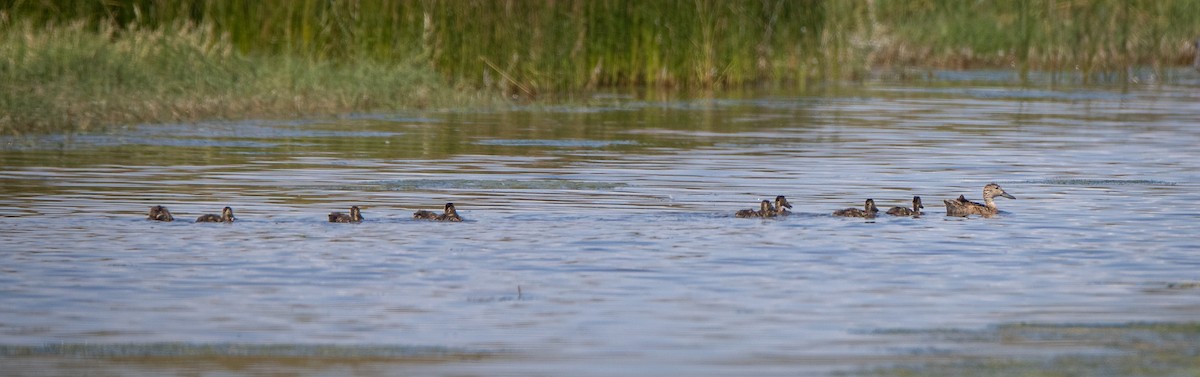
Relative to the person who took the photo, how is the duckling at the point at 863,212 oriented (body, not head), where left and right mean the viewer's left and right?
facing to the right of the viewer

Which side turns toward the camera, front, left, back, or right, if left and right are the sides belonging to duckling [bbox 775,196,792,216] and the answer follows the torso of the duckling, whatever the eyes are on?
right

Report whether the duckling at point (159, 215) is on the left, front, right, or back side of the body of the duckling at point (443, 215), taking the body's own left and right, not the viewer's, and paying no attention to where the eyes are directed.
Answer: back

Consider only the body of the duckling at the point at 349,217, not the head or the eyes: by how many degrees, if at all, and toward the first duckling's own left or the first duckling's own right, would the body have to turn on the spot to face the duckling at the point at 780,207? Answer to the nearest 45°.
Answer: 0° — it already faces it

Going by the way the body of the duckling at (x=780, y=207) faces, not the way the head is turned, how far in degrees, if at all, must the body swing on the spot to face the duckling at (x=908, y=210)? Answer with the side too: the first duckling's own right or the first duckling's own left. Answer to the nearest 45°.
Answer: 0° — it already faces it

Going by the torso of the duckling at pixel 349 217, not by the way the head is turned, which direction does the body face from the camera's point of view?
to the viewer's right

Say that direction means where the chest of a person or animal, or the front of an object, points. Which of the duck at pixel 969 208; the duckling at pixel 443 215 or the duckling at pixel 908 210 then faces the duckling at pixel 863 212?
the duckling at pixel 443 215

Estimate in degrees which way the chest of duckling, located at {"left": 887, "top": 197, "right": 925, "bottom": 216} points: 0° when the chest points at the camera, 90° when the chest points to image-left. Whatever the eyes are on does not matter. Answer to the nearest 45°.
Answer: approximately 270°

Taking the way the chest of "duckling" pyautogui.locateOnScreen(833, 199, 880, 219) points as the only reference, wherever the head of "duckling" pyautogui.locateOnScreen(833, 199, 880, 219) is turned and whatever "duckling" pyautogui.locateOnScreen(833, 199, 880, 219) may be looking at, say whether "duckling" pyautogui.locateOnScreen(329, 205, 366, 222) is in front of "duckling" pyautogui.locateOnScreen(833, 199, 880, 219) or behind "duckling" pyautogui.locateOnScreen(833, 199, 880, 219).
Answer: behind

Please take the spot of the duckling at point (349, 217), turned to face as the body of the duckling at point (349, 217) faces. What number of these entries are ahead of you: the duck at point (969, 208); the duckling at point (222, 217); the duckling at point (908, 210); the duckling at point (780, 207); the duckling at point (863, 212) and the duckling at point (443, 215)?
5
